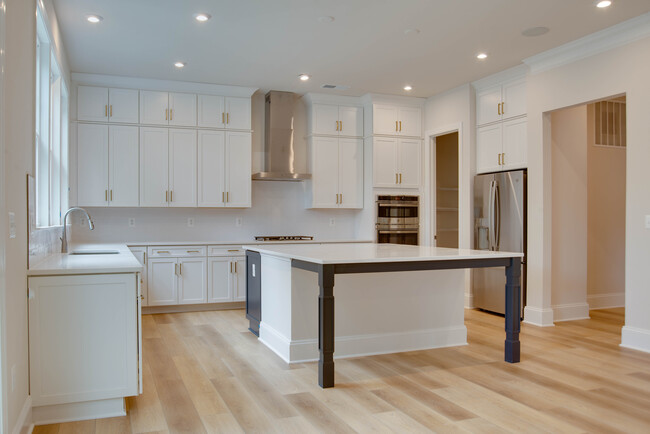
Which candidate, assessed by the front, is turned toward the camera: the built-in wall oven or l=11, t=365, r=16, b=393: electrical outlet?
the built-in wall oven

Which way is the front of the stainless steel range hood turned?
toward the camera

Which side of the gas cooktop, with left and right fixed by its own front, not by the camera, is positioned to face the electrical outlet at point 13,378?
front

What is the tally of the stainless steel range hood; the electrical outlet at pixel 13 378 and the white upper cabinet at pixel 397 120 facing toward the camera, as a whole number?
2

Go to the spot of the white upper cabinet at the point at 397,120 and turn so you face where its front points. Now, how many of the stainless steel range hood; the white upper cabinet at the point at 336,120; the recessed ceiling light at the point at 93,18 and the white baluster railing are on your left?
1

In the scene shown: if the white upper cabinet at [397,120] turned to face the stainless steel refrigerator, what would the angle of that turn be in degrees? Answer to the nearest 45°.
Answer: approximately 45° to its left

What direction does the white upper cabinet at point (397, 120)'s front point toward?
toward the camera

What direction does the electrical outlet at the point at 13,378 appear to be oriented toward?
to the viewer's right

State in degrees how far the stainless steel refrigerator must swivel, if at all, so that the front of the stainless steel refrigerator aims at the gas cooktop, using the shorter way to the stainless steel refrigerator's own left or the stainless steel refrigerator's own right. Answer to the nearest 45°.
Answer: approximately 45° to the stainless steel refrigerator's own right

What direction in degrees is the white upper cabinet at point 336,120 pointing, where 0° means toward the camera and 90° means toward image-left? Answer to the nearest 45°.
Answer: approximately 0°

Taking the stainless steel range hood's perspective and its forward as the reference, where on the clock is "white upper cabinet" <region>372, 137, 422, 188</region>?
The white upper cabinet is roughly at 9 o'clock from the stainless steel range hood.

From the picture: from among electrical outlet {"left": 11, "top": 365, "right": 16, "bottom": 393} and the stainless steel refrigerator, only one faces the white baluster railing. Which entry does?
the electrical outlet

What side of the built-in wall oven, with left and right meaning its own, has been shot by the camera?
front

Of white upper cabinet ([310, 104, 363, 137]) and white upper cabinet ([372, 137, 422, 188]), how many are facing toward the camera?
2

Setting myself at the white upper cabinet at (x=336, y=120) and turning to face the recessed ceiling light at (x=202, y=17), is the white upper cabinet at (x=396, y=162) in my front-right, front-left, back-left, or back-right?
back-left
